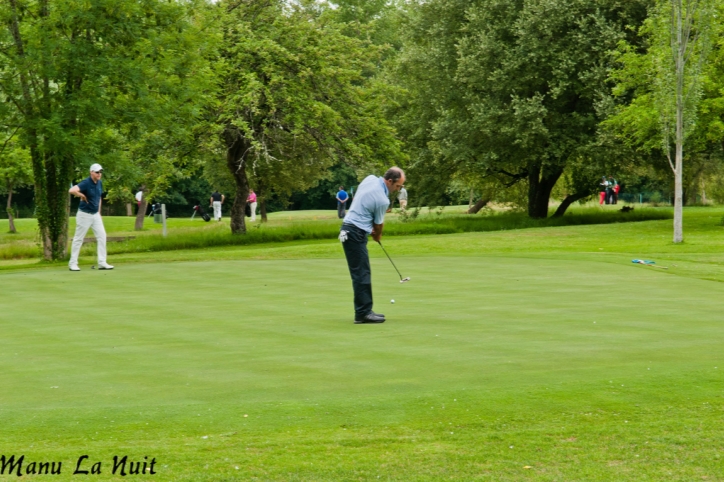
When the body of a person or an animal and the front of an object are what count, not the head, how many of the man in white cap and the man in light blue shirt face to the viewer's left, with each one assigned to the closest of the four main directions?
0

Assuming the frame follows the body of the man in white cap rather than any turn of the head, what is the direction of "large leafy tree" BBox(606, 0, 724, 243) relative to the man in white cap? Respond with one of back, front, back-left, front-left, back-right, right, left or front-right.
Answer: front-left

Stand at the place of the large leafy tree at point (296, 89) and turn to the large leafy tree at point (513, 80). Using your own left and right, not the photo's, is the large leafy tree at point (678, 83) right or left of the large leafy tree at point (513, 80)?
right

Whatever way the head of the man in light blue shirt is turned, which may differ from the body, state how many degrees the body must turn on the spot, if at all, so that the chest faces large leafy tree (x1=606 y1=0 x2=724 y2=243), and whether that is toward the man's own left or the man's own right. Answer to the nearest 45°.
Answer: approximately 45° to the man's own left

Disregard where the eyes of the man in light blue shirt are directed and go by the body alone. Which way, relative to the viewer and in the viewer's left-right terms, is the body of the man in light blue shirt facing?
facing to the right of the viewer

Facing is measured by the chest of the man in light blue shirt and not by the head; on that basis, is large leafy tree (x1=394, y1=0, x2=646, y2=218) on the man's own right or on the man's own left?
on the man's own left

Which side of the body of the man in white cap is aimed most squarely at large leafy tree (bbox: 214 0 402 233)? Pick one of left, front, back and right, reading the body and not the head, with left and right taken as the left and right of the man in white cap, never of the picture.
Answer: left

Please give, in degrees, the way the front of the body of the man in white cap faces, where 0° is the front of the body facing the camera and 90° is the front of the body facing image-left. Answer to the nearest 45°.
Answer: approximately 315°

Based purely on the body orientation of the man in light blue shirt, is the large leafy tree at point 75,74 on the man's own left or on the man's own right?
on the man's own left

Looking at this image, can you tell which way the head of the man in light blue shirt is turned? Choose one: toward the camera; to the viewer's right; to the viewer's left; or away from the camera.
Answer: to the viewer's right
